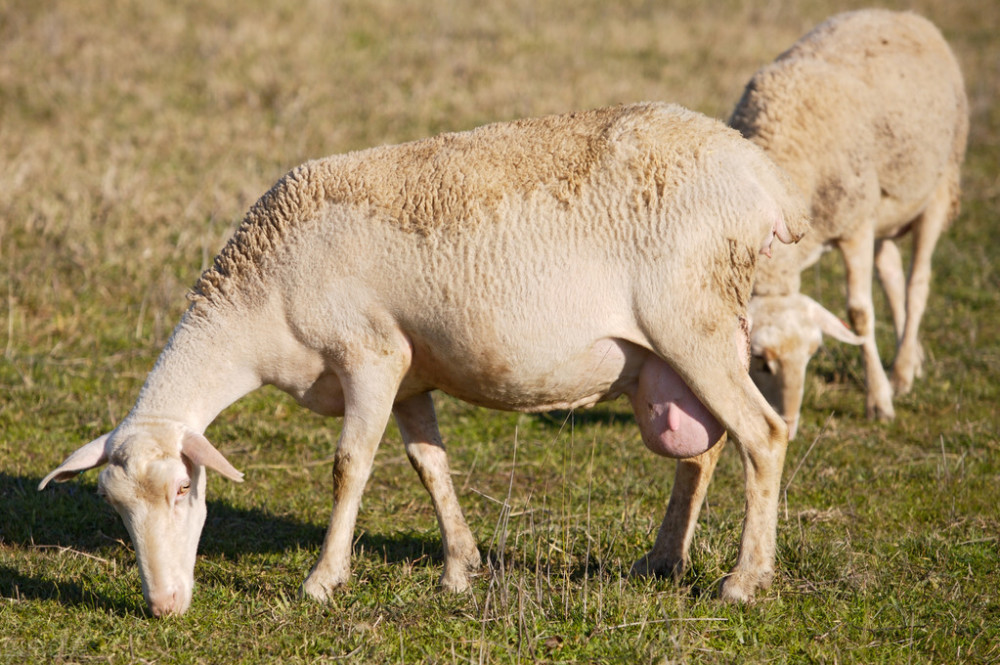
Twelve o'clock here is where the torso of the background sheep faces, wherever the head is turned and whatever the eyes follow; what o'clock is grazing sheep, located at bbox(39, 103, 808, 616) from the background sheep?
The grazing sheep is roughly at 11 o'clock from the background sheep.

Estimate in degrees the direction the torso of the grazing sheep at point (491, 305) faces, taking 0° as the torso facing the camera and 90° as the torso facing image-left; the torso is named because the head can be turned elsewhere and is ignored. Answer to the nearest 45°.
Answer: approximately 90°

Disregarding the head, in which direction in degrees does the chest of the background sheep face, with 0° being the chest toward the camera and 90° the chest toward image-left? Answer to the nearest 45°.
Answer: approximately 45°

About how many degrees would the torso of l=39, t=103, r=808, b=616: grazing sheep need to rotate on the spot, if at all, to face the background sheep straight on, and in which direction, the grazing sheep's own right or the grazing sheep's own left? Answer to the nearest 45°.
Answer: approximately 135° to the grazing sheep's own right
